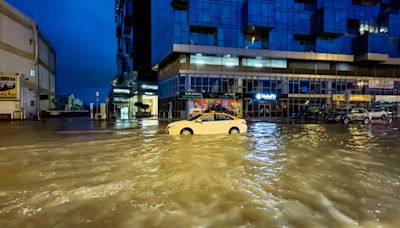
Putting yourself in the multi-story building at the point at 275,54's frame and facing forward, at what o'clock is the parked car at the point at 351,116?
The parked car is roughly at 11 o'clock from the multi-story building.

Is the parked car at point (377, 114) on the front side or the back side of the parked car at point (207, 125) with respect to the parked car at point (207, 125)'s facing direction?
on the back side

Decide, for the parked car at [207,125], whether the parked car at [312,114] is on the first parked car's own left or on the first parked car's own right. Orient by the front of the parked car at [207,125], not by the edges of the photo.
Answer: on the first parked car's own right

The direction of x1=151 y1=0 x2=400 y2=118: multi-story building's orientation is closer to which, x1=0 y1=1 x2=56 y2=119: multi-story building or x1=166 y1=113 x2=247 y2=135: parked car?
the parked car

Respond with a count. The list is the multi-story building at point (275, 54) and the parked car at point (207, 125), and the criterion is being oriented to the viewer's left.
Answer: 1

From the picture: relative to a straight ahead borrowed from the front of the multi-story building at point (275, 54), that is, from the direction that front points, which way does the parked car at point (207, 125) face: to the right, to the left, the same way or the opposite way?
to the right

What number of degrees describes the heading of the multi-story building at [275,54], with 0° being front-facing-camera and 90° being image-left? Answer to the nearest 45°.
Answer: approximately 0°

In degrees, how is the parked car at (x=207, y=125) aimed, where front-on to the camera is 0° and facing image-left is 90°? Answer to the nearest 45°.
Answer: approximately 90°

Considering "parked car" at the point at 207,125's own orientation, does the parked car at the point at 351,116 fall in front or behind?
behind
